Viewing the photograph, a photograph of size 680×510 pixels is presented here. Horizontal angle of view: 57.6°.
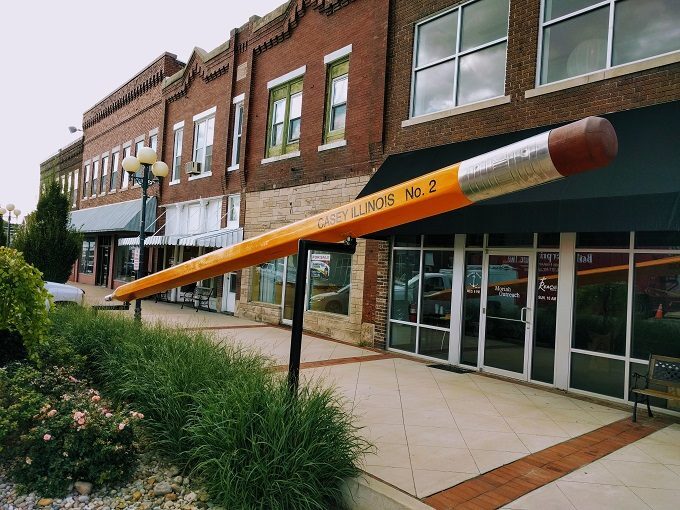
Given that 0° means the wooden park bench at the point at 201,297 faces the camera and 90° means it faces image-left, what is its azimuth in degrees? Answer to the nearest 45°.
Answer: approximately 45°

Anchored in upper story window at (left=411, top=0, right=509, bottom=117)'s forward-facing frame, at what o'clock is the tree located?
The tree is roughly at 2 o'clock from the upper story window.

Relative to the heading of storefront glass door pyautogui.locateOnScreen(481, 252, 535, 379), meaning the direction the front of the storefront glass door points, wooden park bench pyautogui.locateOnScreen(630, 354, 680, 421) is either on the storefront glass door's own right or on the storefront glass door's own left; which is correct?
on the storefront glass door's own left

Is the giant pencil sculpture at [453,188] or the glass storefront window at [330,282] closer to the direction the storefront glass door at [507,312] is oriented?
the giant pencil sculpture

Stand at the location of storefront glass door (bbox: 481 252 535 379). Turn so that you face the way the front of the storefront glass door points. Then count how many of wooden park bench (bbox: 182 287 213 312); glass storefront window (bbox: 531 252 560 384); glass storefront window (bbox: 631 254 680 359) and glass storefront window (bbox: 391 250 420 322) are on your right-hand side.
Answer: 2

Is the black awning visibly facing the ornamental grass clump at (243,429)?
yes

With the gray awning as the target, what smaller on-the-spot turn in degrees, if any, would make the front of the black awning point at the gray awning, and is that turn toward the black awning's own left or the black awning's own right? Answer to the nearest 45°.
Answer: approximately 90° to the black awning's own right

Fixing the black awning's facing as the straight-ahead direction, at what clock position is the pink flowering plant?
The pink flowering plant is roughly at 12 o'clock from the black awning.

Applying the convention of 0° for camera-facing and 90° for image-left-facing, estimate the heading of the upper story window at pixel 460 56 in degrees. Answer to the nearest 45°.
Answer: approximately 45°

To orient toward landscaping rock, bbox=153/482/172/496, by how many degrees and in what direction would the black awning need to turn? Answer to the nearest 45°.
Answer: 0° — it already faces it

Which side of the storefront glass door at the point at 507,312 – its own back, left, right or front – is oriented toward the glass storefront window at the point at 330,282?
right
